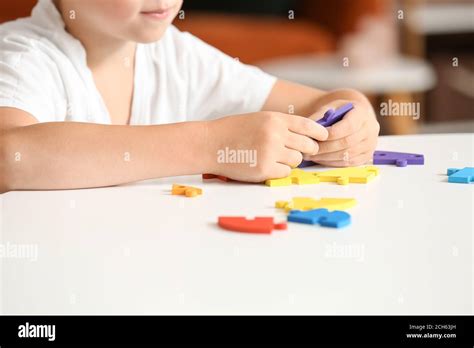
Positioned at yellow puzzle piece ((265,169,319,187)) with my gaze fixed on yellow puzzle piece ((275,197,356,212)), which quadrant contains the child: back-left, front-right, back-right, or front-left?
back-right

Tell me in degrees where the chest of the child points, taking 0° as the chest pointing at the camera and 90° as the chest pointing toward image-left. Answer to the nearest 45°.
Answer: approximately 315°
